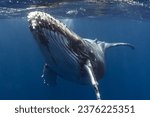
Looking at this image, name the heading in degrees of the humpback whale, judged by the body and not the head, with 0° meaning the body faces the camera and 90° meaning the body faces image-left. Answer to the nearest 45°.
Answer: approximately 45°
